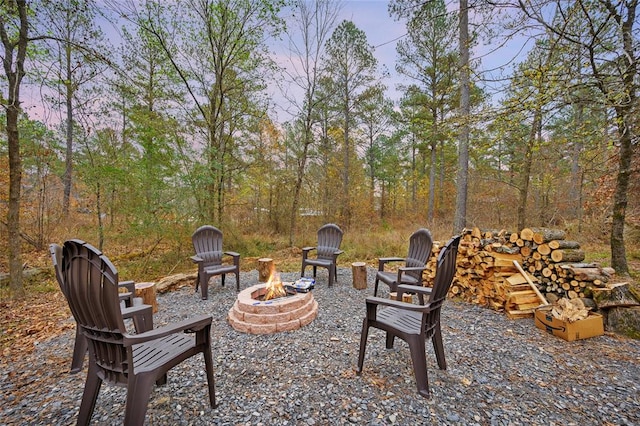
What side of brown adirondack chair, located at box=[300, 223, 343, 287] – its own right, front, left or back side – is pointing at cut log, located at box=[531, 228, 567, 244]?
left

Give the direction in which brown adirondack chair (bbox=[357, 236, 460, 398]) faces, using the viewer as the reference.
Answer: facing away from the viewer and to the left of the viewer

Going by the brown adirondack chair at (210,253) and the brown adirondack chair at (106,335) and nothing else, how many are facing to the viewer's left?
0

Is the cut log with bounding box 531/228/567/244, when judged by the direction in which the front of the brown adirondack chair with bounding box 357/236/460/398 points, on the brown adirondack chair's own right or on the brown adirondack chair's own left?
on the brown adirondack chair's own right

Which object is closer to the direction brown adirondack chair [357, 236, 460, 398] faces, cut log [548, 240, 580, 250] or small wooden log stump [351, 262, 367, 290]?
the small wooden log stump

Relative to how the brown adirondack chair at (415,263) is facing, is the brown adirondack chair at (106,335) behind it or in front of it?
in front

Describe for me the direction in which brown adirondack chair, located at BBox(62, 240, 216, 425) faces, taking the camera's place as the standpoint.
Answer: facing away from the viewer and to the right of the viewer

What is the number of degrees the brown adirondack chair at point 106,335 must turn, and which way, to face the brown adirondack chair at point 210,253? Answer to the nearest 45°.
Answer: approximately 45° to its left

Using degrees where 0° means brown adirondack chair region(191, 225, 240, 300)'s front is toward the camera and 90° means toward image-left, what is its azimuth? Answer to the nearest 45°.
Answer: approximately 315°

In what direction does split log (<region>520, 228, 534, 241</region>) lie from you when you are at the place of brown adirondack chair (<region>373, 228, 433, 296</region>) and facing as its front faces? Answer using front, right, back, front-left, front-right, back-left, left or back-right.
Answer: back-left
